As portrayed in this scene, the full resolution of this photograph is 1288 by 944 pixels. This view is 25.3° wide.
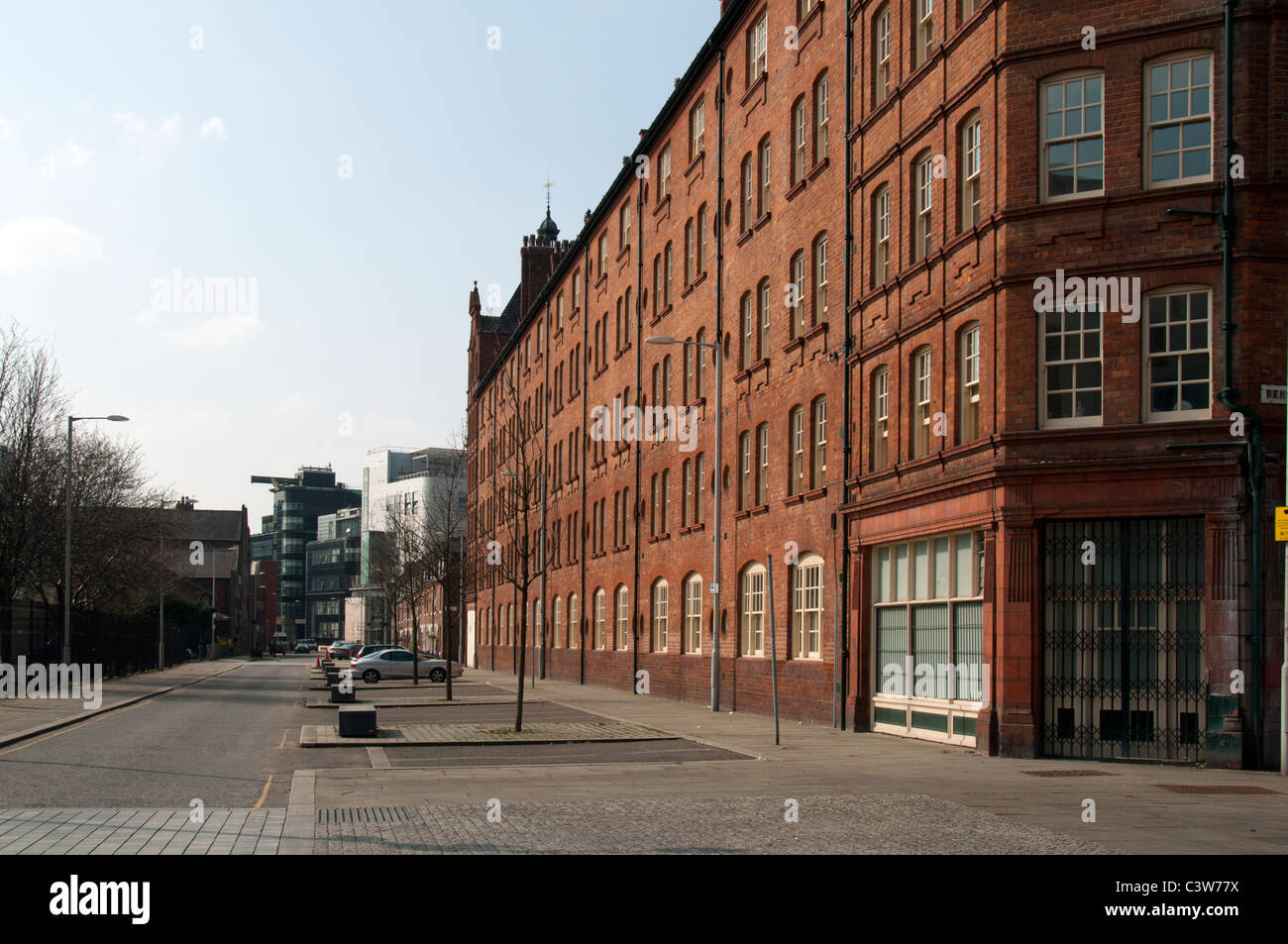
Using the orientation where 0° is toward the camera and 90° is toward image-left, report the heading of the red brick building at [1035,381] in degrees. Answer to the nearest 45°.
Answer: approximately 45°

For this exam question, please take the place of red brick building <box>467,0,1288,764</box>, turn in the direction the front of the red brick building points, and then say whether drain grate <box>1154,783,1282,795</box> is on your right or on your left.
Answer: on your left
